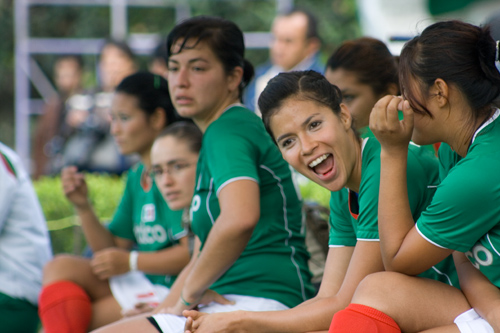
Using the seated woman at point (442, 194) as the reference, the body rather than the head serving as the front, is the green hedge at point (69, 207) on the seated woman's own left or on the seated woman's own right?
on the seated woman's own right

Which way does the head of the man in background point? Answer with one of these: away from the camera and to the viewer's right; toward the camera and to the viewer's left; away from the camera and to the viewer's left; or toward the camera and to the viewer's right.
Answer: toward the camera and to the viewer's left

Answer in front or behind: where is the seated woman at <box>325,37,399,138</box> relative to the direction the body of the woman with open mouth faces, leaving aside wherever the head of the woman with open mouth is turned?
behind

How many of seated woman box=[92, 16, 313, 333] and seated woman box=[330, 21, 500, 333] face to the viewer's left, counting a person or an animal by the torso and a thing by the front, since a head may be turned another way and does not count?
2

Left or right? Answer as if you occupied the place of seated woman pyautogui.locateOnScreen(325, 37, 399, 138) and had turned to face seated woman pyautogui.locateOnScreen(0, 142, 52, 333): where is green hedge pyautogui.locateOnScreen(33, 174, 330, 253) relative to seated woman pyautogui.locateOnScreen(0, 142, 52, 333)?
right

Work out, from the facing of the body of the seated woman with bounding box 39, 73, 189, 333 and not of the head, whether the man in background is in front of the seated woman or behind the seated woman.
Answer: behind

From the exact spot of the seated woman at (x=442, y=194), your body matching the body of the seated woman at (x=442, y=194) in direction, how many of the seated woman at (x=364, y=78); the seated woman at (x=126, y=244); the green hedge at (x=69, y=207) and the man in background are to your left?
0

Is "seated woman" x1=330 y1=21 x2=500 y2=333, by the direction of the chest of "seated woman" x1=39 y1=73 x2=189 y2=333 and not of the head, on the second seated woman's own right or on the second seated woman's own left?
on the second seated woman's own left

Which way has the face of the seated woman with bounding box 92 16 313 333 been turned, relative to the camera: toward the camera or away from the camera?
toward the camera

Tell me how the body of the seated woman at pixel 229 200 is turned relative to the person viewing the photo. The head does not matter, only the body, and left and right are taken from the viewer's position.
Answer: facing to the left of the viewer

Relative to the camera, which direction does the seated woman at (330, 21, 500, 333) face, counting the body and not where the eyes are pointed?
to the viewer's left

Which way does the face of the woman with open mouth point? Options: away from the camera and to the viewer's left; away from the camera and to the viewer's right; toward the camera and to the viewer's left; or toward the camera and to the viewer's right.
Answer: toward the camera and to the viewer's left

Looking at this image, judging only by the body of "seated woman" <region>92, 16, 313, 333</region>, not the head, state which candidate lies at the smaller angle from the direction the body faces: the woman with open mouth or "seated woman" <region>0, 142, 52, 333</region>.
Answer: the seated woman
